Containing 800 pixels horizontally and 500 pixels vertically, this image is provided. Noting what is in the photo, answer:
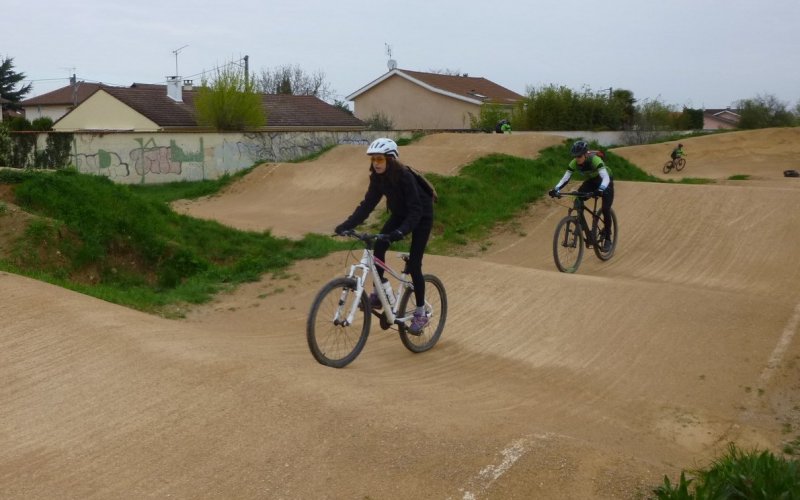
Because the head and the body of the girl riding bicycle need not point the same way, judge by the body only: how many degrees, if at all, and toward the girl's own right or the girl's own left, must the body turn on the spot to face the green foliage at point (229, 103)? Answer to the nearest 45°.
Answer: approximately 135° to the girl's own right

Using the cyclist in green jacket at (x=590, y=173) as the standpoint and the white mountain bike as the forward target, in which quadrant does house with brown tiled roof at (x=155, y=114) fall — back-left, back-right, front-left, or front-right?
back-right

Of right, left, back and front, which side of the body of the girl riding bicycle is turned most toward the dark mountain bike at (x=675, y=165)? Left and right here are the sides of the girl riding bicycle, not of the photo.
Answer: back

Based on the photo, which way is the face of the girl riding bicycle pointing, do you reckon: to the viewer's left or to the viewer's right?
to the viewer's left

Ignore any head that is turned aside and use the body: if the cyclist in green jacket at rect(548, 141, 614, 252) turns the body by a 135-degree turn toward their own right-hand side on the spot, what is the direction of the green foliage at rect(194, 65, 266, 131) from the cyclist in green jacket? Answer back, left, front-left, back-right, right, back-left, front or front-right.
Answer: front-left

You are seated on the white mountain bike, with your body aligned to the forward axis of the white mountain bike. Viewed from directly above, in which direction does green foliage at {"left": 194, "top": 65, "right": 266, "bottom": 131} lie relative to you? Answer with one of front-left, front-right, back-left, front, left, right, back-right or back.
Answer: back-right

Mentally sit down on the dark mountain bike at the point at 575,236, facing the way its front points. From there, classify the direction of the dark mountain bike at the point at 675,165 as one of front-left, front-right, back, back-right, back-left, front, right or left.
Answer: back-right

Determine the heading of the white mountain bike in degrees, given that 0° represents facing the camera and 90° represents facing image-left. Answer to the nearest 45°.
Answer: approximately 45°

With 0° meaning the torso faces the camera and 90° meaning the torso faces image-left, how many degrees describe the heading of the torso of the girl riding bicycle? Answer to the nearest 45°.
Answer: approximately 45°

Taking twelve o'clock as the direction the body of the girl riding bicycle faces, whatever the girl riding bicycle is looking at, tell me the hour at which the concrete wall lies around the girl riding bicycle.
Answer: The concrete wall is roughly at 4 o'clock from the girl riding bicycle.

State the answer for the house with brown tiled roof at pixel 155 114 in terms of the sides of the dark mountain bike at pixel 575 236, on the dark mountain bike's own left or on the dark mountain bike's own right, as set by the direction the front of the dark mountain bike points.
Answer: on the dark mountain bike's own right
